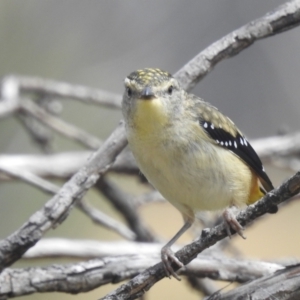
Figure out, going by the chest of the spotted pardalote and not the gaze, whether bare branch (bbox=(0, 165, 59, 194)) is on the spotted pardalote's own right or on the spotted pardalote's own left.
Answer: on the spotted pardalote's own right

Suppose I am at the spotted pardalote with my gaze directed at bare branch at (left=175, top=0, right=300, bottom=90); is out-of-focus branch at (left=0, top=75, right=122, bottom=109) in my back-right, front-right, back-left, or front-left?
back-left

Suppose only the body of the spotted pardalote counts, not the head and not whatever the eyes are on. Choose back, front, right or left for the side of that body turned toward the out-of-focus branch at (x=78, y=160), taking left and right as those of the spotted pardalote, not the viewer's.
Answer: right

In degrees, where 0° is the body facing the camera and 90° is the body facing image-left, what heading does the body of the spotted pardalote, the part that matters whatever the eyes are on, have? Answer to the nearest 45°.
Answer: approximately 45°

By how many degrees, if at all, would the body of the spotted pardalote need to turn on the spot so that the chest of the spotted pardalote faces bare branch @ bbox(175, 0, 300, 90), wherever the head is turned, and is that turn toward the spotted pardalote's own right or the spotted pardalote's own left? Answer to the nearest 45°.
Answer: approximately 135° to the spotted pardalote's own left

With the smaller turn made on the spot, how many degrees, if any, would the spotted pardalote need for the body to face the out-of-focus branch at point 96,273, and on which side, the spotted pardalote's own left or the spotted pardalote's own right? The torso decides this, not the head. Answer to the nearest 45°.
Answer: approximately 45° to the spotted pardalote's own right
